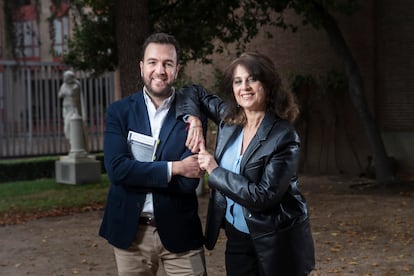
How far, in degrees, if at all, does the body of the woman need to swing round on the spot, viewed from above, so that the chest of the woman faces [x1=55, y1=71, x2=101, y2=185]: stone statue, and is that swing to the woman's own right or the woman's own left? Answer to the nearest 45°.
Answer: approximately 135° to the woman's own right

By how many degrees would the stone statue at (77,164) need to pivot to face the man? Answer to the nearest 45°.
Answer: approximately 45° to its left

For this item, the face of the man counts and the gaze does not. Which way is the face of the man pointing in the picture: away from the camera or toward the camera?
toward the camera

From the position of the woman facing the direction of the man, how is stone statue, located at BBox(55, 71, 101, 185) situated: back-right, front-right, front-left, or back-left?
front-right

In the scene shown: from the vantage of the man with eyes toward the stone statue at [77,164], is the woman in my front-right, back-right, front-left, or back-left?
back-right

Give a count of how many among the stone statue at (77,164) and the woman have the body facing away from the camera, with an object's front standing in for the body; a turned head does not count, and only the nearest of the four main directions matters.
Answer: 0

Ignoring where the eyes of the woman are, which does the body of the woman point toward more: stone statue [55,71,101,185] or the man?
the man

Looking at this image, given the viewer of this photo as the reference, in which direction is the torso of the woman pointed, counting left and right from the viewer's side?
facing the viewer and to the left of the viewer

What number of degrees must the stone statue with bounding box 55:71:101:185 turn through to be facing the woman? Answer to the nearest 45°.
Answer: approximately 45° to its left

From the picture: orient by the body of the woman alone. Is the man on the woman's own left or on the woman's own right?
on the woman's own right

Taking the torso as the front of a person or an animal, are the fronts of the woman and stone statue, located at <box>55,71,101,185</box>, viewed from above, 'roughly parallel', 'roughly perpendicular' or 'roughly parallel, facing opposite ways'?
roughly parallel
